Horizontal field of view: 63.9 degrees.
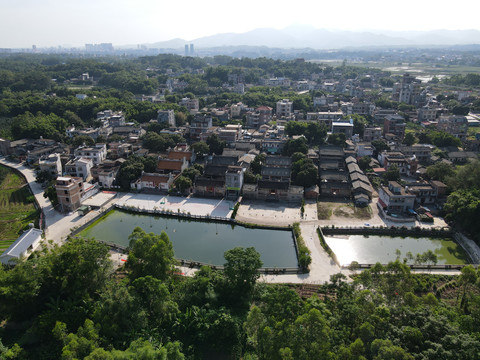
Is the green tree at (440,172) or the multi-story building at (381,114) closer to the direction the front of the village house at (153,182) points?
the green tree

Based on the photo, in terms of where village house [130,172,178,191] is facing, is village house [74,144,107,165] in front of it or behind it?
behind

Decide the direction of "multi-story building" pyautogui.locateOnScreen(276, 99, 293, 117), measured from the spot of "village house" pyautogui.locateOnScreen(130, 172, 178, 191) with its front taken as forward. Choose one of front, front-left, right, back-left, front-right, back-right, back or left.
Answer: back-left

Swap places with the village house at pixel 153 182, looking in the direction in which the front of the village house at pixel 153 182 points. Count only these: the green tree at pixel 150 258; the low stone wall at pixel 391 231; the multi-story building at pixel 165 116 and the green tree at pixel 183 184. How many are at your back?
1

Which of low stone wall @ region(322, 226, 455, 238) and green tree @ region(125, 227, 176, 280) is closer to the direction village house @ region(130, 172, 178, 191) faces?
the green tree

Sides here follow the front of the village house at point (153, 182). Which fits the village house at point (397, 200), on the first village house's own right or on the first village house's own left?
on the first village house's own left

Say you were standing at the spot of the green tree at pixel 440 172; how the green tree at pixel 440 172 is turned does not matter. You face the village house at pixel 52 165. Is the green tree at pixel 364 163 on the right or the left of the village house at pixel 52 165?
right

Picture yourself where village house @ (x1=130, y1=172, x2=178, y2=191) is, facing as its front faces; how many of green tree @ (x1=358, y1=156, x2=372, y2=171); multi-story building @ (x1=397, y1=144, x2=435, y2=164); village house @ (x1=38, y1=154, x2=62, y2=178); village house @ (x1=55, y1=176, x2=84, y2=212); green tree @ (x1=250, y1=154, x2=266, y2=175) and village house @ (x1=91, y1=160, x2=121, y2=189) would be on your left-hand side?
3

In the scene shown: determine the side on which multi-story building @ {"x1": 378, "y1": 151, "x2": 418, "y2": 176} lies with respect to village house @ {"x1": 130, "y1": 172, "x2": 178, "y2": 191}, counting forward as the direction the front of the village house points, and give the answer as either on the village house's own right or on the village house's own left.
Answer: on the village house's own left

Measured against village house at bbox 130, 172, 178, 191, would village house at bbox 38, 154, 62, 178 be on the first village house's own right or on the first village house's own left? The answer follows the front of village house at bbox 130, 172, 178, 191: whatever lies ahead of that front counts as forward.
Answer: on the first village house's own right

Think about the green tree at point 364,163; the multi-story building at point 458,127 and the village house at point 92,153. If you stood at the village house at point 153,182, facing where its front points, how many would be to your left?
2

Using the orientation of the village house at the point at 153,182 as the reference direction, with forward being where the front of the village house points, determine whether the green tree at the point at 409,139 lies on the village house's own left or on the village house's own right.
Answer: on the village house's own left

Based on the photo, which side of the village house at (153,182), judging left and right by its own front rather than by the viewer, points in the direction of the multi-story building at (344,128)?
left

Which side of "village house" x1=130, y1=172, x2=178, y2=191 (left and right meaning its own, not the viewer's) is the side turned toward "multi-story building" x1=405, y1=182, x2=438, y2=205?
left

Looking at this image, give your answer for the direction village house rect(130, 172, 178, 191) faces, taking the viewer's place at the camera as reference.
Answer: facing the viewer

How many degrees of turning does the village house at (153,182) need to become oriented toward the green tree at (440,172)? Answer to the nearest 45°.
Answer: approximately 90° to its left
